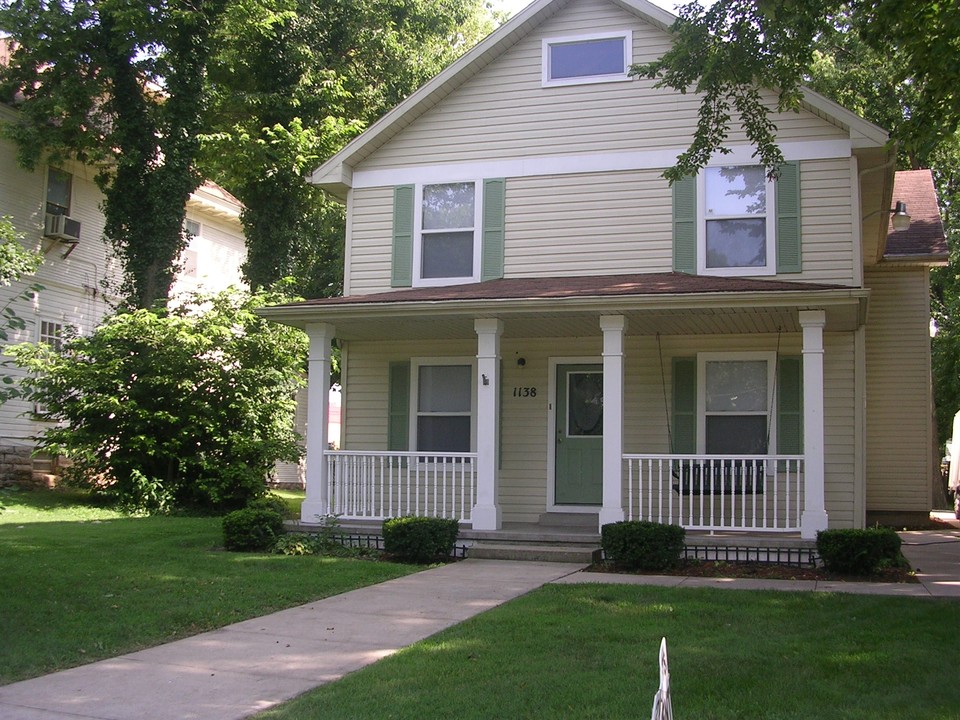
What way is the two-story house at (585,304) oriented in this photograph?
toward the camera

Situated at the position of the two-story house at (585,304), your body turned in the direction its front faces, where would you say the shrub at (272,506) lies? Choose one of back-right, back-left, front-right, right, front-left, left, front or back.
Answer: right

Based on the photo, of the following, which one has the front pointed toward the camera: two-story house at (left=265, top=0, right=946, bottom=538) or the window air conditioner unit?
the two-story house
